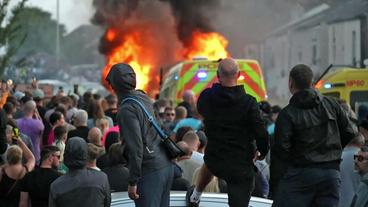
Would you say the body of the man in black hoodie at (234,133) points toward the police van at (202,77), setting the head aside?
yes

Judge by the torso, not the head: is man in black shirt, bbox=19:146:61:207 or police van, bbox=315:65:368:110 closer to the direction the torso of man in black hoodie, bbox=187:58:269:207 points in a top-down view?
the police van

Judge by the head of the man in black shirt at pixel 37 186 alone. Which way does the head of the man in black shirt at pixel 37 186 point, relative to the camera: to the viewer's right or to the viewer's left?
to the viewer's right

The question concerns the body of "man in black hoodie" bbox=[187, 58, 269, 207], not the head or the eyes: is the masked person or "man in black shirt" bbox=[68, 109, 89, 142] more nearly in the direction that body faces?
the man in black shirt

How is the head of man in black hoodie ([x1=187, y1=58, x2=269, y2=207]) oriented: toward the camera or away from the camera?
away from the camera

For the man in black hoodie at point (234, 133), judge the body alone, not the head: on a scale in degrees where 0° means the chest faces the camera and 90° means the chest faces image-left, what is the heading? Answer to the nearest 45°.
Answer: approximately 180°
